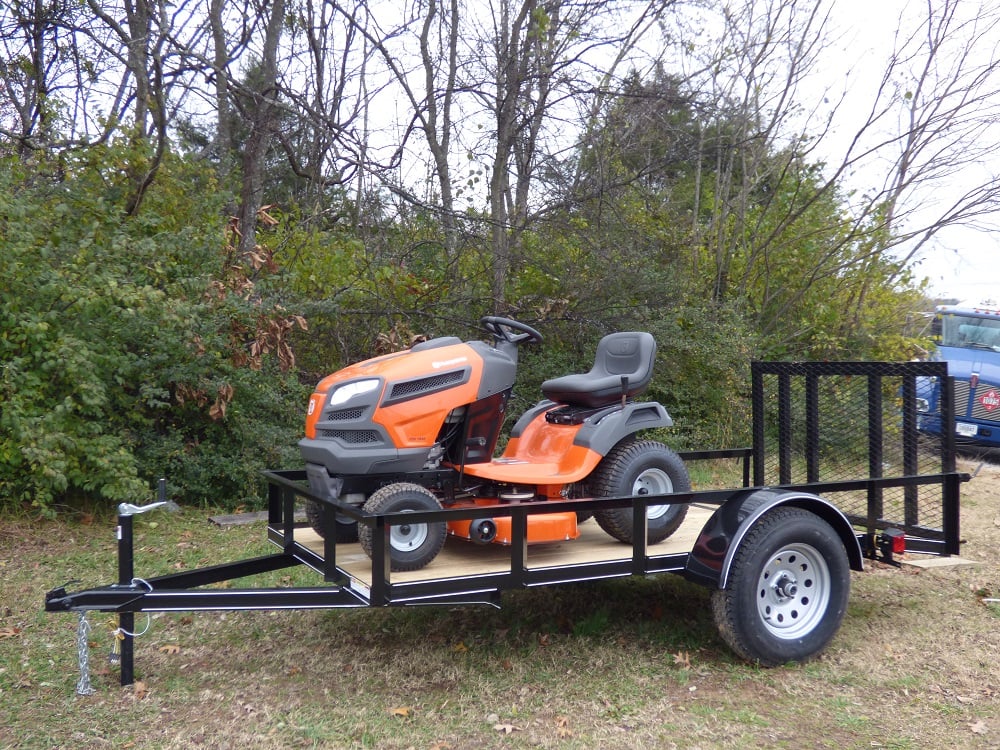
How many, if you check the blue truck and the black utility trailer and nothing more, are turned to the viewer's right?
0

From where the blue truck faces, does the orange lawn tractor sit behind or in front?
in front

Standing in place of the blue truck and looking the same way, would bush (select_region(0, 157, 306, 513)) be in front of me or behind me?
in front

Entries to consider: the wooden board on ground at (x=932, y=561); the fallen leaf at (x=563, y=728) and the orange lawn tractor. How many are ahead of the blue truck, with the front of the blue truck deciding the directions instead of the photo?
3

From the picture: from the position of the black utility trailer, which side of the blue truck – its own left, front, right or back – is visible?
front

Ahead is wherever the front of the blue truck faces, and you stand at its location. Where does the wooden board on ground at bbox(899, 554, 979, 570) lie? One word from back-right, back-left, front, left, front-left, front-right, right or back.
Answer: front

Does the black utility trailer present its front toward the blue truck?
no

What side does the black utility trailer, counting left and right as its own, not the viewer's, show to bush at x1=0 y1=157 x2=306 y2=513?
right

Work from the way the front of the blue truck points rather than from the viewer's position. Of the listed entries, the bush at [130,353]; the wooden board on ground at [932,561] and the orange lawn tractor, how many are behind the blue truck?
0

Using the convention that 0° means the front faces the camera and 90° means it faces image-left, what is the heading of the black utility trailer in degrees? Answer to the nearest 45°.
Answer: approximately 45°

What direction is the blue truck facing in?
toward the camera

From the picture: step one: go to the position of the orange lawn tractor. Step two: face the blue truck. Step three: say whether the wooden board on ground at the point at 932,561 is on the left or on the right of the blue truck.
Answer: right
